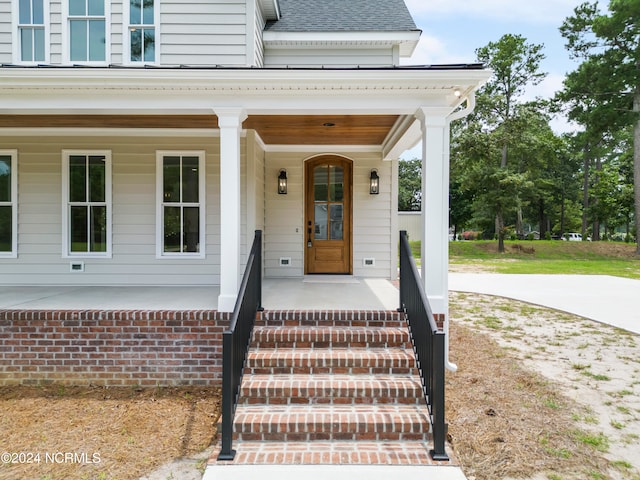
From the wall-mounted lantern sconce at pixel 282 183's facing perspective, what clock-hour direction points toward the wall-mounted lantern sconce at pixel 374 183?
the wall-mounted lantern sconce at pixel 374 183 is roughly at 9 o'clock from the wall-mounted lantern sconce at pixel 282 183.

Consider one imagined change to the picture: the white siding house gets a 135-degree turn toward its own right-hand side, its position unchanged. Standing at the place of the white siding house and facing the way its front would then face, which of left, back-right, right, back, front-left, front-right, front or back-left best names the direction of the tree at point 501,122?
right

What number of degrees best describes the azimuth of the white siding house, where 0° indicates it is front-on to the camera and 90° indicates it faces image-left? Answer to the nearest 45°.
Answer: approximately 0°

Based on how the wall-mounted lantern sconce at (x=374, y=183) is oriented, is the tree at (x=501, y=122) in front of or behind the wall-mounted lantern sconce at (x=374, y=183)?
behind

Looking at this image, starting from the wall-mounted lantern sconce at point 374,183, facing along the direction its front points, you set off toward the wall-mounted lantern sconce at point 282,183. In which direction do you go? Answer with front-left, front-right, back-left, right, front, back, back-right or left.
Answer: right

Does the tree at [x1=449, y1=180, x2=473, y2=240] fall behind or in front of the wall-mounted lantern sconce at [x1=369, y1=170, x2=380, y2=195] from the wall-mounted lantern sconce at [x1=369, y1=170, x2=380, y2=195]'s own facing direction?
behind

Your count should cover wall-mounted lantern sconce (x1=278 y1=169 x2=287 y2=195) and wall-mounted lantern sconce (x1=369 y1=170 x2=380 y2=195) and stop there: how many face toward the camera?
2

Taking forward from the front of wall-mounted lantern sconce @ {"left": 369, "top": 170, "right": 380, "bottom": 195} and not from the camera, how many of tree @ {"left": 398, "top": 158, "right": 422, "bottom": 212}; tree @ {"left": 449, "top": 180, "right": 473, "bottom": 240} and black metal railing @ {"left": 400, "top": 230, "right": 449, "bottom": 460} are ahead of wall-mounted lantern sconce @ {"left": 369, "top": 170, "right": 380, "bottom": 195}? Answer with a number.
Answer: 1

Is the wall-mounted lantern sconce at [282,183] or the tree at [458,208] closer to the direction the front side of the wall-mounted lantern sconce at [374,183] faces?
the wall-mounted lantern sconce

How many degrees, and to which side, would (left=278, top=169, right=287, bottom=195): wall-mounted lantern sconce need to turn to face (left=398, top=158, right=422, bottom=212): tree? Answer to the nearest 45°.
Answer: approximately 180°
